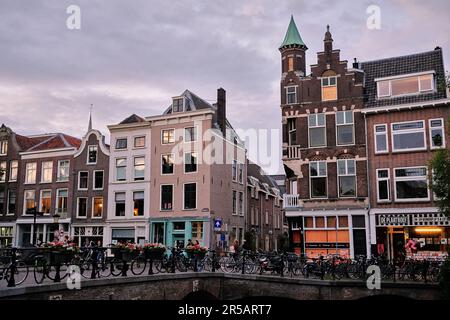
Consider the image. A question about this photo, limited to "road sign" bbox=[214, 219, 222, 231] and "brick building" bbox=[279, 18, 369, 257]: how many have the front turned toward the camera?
2

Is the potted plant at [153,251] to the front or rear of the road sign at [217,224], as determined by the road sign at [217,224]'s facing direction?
to the front

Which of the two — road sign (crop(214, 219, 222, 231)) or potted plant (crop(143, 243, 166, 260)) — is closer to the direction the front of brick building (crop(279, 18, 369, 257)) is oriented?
the potted plant

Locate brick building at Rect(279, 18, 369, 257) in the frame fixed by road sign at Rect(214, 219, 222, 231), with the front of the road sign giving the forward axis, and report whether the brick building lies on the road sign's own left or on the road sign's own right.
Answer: on the road sign's own left

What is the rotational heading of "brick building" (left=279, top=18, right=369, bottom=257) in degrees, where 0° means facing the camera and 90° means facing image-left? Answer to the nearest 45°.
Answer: approximately 0°

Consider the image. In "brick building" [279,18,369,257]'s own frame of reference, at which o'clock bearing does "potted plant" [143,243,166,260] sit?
The potted plant is roughly at 1 o'clock from the brick building.

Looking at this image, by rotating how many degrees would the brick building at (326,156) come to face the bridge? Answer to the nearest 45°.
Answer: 0° — it already faces it

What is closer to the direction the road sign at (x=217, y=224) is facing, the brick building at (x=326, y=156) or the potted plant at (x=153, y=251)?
the potted plant

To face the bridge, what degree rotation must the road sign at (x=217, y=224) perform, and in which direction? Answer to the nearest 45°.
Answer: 0° — it already faces it
